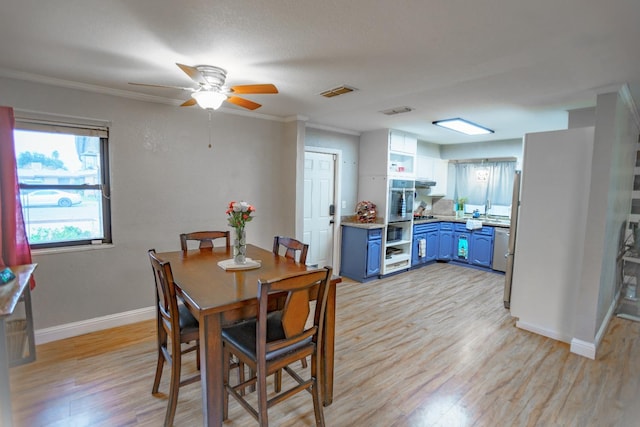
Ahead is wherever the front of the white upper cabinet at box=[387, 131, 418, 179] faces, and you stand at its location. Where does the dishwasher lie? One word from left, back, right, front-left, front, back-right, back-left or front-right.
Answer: front-left

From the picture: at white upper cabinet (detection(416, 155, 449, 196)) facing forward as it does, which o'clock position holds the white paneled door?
The white paneled door is roughly at 3 o'clock from the white upper cabinet.

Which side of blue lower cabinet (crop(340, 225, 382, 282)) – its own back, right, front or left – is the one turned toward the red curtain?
right

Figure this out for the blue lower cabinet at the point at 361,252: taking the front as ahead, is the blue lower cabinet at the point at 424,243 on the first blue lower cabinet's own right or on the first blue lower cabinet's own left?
on the first blue lower cabinet's own left

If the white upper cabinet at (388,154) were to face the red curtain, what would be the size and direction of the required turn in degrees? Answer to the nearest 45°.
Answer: approximately 90° to its right

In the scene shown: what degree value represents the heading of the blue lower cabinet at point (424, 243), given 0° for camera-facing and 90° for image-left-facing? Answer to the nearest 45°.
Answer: approximately 315°

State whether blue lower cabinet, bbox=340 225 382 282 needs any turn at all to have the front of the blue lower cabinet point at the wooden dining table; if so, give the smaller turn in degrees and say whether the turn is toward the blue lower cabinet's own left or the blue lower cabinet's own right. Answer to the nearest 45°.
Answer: approximately 45° to the blue lower cabinet's own right

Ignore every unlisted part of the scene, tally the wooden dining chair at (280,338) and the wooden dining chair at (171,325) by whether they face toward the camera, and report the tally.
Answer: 0

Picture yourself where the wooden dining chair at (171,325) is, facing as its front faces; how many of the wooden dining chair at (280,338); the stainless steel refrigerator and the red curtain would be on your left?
1

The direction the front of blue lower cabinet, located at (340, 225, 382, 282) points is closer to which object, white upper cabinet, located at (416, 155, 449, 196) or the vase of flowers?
the vase of flowers

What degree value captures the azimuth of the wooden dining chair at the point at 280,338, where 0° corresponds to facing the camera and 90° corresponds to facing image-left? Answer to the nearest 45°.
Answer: approximately 135°

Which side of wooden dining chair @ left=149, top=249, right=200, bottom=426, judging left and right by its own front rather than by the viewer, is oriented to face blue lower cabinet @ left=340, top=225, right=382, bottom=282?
front
